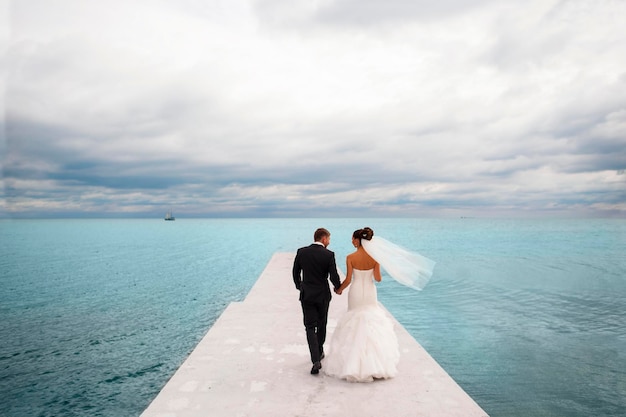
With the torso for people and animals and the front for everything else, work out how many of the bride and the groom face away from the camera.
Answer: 2

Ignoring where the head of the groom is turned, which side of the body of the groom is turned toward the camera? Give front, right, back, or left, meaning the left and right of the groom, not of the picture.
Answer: back

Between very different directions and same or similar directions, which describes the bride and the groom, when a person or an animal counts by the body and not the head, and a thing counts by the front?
same or similar directions

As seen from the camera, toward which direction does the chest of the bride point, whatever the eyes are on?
away from the camera
